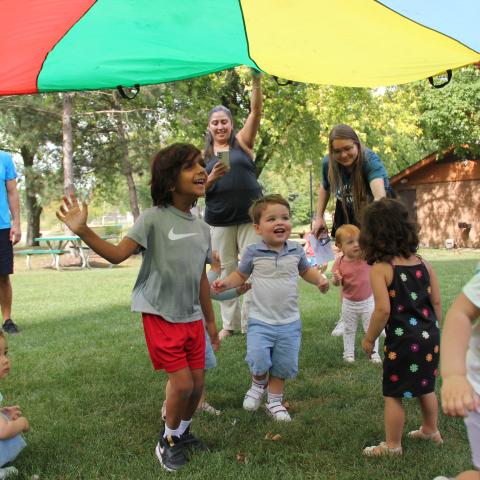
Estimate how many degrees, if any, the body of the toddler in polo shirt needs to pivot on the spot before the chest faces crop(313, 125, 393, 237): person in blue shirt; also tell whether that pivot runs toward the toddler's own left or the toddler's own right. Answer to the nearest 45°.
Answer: approximately 135° to the toddler's own left

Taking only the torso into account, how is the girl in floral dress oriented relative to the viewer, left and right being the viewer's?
facing away from the viewer and to the left of the viewer

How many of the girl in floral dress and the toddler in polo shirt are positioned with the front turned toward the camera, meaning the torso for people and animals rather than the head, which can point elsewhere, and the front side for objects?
1

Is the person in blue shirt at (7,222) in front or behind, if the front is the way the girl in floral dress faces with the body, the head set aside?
in front

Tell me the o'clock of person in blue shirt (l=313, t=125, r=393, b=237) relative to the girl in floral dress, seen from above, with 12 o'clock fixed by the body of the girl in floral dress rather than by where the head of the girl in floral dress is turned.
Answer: The person in blue shirt is roughly at 1 o'clock from the girl in floral dress.

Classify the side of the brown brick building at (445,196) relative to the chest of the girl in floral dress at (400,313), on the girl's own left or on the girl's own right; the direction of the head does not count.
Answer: on the girl's own right

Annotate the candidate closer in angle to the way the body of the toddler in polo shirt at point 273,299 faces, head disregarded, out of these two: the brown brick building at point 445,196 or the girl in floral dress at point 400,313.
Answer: the girl in floral dress

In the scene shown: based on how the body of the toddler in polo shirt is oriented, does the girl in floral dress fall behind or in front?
in front
